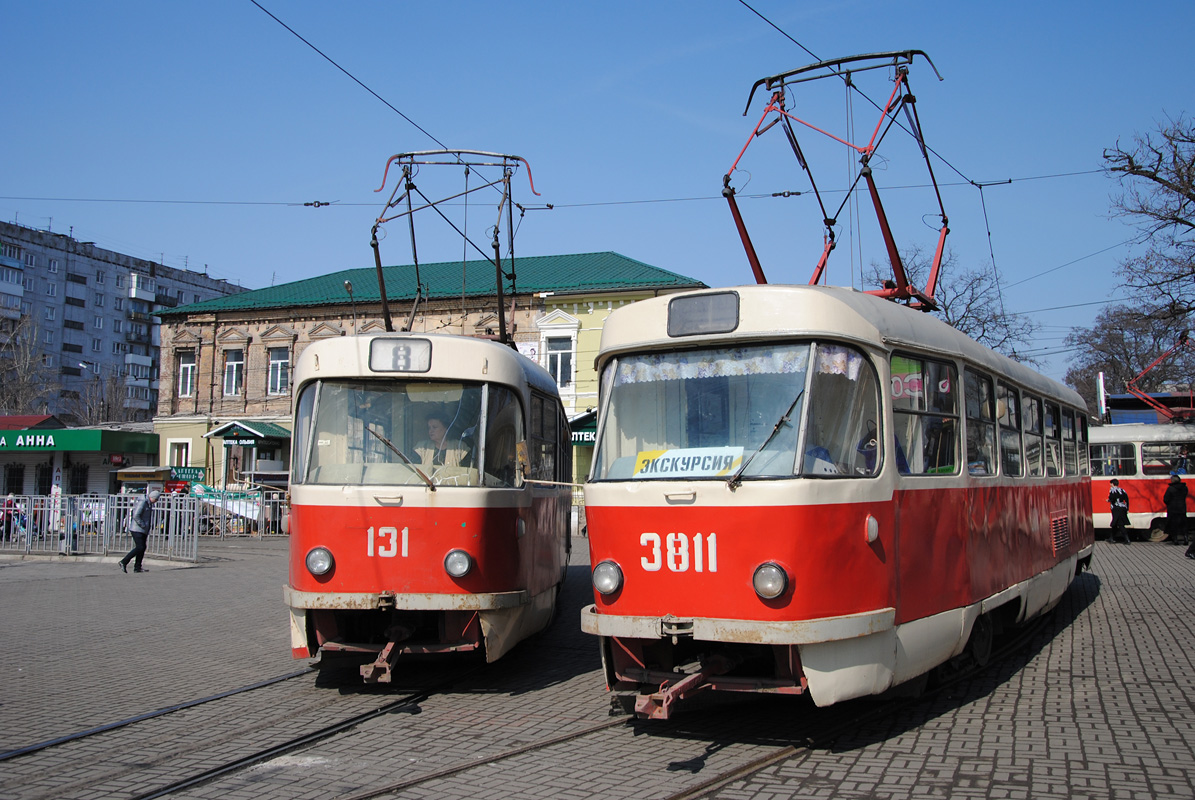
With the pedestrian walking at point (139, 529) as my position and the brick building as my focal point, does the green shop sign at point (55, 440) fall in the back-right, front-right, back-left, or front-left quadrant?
front-left

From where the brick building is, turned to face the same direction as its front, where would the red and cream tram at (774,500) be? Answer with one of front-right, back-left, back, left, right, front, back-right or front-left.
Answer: front

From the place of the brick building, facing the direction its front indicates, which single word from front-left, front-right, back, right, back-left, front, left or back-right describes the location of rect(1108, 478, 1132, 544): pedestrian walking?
front-left

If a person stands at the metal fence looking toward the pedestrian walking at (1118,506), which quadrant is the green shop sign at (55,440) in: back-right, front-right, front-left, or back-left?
back-left

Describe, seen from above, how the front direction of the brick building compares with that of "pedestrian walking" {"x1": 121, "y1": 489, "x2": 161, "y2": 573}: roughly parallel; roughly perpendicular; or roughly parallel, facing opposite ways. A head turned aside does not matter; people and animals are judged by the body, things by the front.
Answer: roughly perpendicular

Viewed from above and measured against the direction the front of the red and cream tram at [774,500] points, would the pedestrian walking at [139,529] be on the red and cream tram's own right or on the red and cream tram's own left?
on the red and cream tram's own right

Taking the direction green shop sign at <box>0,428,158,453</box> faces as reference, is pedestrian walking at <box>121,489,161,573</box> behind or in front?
in front

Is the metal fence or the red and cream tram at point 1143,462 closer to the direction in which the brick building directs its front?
the metal fence

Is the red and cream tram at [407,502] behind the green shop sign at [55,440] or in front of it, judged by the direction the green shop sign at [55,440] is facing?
in front

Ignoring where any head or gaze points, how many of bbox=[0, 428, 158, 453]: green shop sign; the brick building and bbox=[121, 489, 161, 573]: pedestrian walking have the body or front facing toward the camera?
2

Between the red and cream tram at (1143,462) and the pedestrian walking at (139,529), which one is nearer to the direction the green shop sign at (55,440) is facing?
the pedestrian walking

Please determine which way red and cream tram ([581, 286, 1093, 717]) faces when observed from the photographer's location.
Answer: facing the viewer and to the left of the viewer

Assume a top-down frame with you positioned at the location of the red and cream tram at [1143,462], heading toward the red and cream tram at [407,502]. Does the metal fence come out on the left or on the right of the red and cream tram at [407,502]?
right

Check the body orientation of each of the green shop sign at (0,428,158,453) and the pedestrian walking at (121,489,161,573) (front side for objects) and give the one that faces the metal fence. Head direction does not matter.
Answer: the green shop sign
